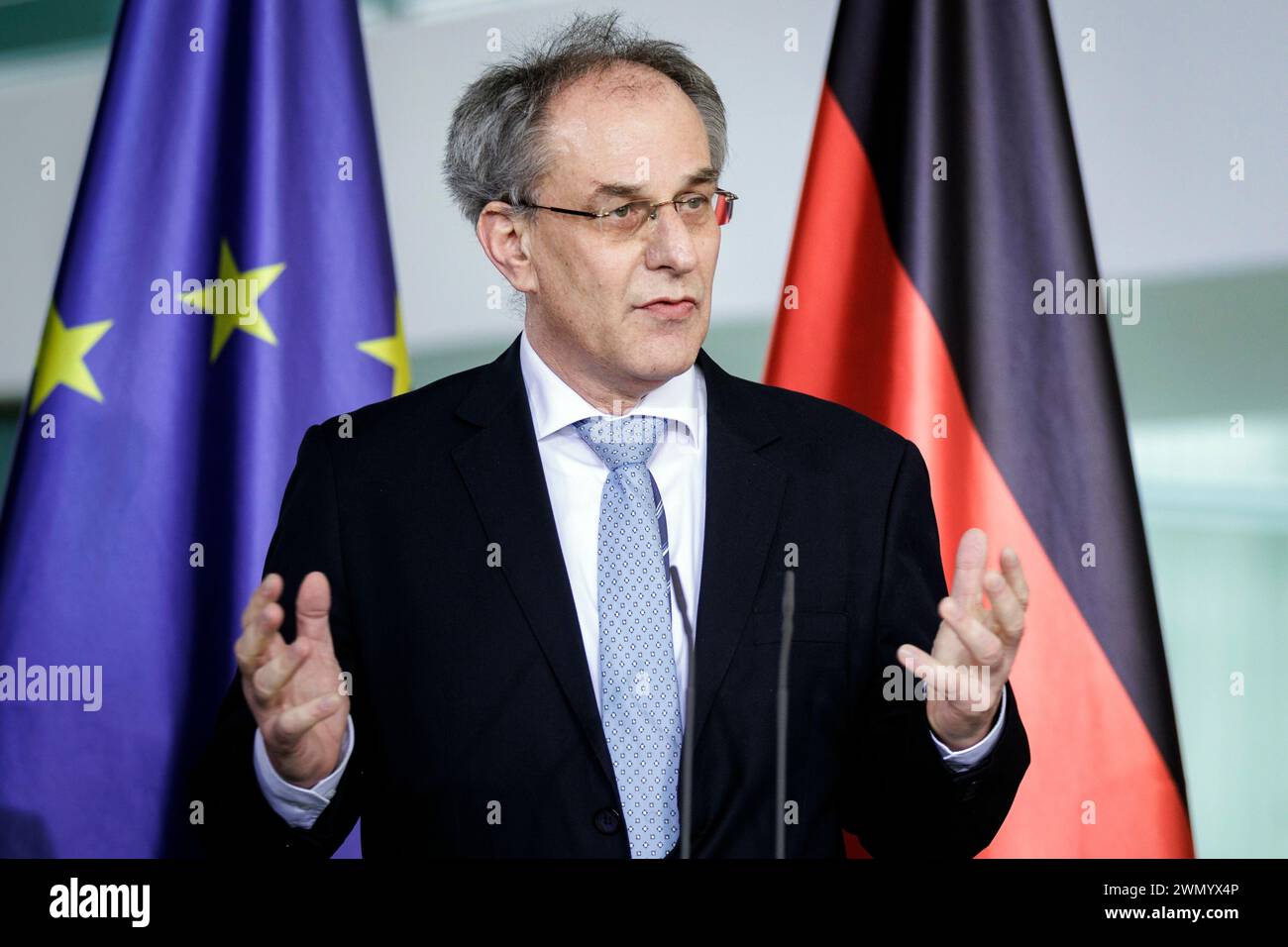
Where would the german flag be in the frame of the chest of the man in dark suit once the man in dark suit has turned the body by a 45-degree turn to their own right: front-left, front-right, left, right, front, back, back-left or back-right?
back

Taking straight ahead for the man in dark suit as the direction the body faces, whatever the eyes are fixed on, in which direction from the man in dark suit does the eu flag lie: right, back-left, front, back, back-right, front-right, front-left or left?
back-right

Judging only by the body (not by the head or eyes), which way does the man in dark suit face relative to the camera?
toward the camera
